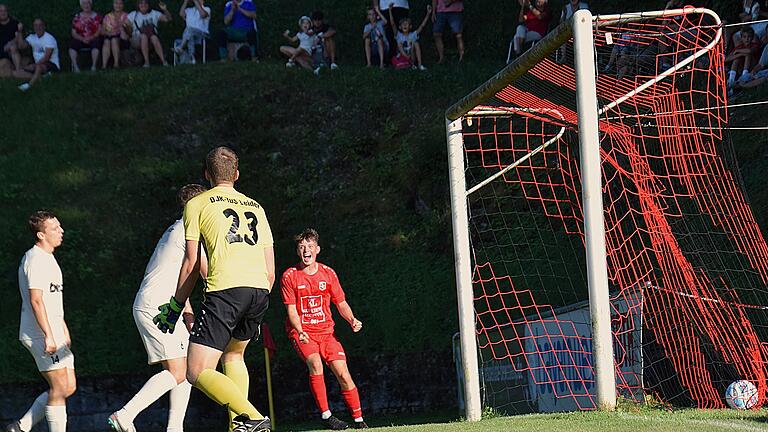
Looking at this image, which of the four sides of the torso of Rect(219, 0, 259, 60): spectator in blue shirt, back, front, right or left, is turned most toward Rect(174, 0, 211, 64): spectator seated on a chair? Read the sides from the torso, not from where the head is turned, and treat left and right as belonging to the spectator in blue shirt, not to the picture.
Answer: right

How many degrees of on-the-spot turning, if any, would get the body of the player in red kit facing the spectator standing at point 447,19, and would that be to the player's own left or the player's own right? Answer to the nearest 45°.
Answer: approximately 180°

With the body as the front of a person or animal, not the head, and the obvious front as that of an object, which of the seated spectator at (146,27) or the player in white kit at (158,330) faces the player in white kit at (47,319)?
the seated spectator

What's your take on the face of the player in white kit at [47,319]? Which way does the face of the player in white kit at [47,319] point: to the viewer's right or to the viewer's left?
to the viewer's right

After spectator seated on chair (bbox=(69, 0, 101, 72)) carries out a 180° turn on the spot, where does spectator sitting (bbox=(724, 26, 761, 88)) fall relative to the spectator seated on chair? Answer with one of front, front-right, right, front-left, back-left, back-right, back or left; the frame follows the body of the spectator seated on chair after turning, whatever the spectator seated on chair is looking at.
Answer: back-right

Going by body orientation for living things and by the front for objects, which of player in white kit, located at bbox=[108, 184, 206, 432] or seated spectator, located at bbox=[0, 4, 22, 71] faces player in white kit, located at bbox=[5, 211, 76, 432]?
the seated spectator

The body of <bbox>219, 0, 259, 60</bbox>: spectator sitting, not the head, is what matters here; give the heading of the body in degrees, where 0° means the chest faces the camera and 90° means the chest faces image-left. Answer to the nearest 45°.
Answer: approximately 0°

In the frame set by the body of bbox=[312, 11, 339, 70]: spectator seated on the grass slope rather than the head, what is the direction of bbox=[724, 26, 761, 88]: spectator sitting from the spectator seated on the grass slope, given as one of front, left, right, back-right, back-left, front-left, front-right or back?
left

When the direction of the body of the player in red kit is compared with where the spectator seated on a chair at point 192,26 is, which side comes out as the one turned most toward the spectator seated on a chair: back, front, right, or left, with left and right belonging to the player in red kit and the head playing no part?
back

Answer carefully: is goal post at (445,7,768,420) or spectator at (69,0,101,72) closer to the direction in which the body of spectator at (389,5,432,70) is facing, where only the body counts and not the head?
the goal post

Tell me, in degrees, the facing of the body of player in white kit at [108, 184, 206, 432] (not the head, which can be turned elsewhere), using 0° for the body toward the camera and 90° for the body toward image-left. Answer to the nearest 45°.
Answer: approximately 270°

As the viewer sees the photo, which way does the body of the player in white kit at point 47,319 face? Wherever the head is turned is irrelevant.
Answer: to the viewer's right

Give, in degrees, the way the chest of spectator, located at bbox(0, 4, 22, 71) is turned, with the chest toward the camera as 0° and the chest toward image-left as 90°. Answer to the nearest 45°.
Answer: approximately 0°

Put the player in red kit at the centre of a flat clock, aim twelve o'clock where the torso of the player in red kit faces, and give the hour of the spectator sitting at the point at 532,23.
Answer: The spectator sitting is roughly at 7 o'clock from the player in red kit.

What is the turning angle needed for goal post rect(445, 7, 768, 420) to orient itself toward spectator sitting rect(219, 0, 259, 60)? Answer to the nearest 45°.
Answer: approximately 45° to its right

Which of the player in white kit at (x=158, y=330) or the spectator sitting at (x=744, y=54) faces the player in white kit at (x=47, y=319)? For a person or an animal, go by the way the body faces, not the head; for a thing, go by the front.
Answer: the spectator sitting
